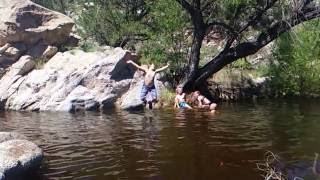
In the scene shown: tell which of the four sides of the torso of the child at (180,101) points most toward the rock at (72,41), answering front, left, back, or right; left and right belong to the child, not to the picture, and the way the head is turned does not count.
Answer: back

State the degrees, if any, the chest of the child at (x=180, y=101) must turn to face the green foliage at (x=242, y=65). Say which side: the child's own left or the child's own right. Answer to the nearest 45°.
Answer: approximately 90° to the child's own left

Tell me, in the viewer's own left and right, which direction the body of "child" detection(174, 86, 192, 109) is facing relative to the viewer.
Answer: facing the viewer and to the right of the viewer

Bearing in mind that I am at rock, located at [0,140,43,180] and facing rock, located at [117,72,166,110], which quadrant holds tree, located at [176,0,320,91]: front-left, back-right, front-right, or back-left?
front-right

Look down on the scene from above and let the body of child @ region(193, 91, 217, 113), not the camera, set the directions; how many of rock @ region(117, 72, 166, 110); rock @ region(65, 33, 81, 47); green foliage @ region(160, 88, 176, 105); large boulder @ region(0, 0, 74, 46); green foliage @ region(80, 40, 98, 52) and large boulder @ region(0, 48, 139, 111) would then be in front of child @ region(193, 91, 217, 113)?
0

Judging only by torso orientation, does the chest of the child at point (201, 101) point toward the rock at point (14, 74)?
no

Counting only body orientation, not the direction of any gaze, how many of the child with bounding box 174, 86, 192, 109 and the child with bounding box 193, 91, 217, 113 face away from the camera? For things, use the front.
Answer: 0

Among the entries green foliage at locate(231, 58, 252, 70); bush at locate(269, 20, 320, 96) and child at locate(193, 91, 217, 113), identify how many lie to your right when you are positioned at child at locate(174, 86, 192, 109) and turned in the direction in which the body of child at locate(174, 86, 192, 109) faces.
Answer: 0

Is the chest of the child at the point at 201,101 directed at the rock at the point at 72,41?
no

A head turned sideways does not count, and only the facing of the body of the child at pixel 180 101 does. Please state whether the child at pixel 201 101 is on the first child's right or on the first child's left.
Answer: on the first child's left
